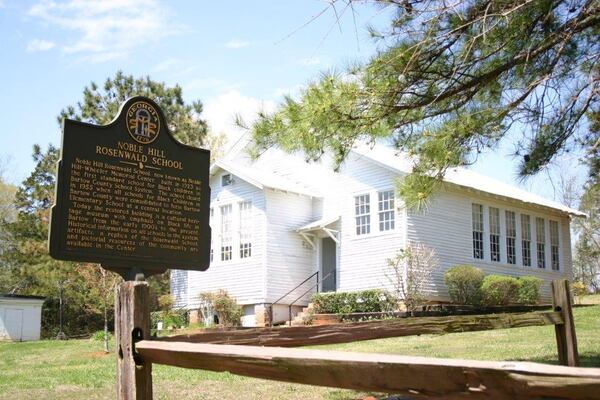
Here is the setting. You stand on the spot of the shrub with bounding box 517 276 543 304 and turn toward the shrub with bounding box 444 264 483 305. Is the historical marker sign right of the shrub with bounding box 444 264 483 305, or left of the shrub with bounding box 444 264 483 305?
left

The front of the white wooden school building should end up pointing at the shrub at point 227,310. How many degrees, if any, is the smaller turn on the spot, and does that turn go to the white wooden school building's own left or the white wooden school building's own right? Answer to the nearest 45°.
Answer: approximately 45° to the white wooden school building's own right

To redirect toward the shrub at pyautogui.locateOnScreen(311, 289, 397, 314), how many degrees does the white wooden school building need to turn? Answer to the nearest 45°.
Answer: approximately 45° to its left

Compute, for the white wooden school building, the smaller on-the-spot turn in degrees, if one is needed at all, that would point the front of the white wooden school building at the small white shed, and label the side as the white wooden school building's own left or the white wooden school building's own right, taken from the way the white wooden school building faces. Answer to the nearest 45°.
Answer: approximately 45° to the white wooden school building's own right

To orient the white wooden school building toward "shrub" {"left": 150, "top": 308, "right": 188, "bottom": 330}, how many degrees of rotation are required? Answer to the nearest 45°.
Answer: approximately 45° to its right

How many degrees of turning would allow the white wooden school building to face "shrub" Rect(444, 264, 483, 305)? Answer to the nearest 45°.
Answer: approximately 90° to its left

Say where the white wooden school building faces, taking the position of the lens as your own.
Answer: facing the viewer and to the left of the viewer
